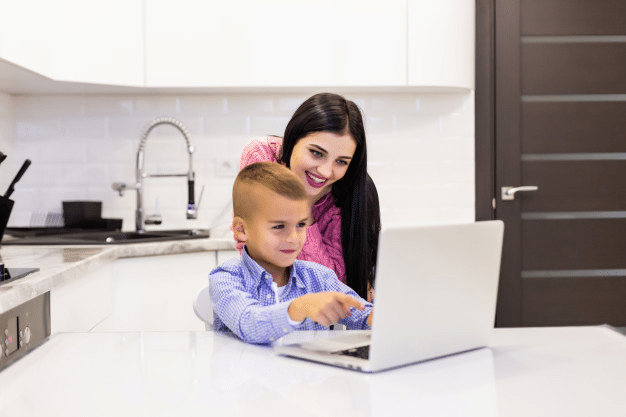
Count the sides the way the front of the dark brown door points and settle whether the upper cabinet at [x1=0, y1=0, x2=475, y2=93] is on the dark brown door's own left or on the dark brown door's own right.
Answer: on the dark brown door's own right

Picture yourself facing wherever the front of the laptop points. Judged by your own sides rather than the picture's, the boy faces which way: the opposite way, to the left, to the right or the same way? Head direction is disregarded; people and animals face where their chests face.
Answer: the opposite way

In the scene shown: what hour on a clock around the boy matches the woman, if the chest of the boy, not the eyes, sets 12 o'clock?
The woman is roughly at 8 o'clock from the boy.

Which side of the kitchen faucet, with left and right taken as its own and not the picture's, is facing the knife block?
right

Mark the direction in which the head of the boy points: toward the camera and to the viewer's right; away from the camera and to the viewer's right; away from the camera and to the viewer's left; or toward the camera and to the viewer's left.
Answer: toward the camera and to the viewer's right

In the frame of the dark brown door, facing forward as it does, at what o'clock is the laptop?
The laptop is roughly at 12 o'clock from the dark brown door.

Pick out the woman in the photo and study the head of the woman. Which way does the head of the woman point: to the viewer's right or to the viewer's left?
to the viewer's right

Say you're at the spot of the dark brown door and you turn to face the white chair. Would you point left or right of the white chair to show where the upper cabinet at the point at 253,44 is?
right
